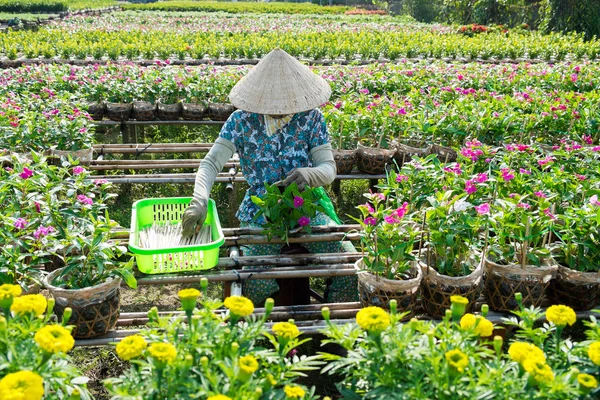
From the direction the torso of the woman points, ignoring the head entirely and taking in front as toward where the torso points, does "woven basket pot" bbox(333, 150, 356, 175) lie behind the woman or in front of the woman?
behind

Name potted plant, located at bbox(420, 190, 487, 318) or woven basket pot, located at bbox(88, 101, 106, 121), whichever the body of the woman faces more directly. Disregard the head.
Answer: the potted plant

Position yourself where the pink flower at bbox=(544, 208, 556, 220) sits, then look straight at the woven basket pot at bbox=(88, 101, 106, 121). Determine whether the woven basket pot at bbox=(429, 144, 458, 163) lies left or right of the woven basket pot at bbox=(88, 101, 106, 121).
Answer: right

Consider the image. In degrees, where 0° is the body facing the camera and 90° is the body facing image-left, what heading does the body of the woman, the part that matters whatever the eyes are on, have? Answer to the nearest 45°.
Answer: approximately 0°

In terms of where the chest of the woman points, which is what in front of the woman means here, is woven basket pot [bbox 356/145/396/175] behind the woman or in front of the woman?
behind

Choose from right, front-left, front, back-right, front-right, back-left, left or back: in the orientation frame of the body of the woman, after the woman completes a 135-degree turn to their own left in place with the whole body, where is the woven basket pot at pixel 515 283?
right

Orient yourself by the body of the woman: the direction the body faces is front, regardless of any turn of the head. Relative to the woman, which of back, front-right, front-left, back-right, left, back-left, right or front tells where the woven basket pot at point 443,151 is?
back-left

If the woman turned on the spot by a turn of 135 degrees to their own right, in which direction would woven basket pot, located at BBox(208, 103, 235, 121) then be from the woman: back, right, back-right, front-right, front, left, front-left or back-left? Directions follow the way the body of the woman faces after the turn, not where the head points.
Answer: front-right

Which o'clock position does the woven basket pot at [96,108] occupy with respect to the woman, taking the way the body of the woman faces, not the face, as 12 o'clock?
The woven basket pot is roughly at 5 o'clock from the woman.

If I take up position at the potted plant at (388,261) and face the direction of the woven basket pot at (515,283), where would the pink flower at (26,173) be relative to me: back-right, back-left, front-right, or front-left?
back-left

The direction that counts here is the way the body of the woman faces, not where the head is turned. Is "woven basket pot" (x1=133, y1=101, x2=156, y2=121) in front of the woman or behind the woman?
behind
